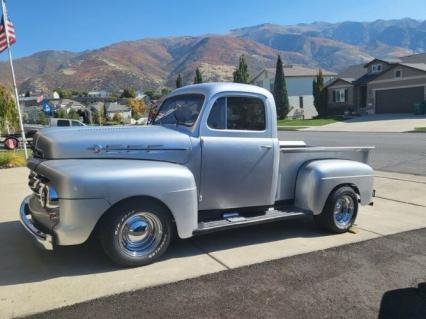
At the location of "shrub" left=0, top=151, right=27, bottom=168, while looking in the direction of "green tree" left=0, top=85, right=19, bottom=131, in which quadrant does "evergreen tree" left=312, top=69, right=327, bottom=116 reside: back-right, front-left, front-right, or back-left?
front-right

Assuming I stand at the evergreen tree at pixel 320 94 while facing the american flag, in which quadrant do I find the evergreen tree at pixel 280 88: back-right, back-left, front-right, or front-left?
front-right

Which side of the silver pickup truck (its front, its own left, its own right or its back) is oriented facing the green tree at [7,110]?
right

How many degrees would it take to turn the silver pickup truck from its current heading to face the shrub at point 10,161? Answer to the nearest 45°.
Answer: approximately 90° to its right

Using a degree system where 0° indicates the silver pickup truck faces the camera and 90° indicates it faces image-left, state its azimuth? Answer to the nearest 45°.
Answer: approximately 45°

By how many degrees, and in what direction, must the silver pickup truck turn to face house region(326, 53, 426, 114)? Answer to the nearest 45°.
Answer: approximately 180°

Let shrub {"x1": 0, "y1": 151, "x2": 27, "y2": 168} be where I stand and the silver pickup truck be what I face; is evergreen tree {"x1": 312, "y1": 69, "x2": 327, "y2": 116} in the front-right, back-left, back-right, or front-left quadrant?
back-left

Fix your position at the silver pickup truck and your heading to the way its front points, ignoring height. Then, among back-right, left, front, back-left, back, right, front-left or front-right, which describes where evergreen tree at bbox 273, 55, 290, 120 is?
back-right

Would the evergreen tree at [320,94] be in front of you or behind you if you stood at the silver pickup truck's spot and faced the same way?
behind

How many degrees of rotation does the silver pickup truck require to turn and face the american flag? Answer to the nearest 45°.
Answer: approximately 90° to its right
